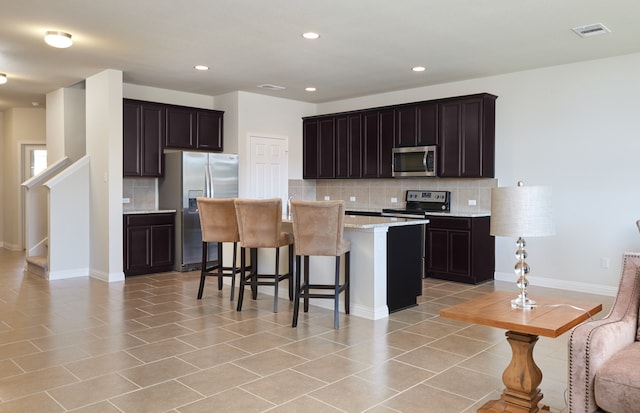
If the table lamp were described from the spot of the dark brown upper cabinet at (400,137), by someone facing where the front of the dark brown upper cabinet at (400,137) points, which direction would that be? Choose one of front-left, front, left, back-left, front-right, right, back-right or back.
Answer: front-left

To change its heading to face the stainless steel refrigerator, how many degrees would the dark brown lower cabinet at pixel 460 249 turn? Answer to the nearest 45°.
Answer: approximately 45° to its right

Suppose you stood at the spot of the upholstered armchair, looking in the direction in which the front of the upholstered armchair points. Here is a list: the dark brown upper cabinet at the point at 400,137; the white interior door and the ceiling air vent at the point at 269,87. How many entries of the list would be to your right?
3

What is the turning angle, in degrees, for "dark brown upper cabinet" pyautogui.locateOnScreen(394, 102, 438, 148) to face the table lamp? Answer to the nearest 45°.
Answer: approximately 45° to its left

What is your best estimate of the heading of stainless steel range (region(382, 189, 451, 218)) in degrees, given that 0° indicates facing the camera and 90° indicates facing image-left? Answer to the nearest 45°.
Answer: approximately 45°

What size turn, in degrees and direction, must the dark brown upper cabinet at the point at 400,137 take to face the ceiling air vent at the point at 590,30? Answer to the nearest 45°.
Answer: approximately 90° to its left

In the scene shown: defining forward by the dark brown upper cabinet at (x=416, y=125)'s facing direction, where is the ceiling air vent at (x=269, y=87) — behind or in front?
in front

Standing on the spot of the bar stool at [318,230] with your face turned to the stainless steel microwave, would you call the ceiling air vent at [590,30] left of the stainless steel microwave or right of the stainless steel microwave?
right

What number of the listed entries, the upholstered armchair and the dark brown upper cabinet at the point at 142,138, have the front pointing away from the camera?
0

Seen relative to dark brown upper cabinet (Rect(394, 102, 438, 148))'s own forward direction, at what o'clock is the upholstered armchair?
The upholstered armchair is roughly at 10 o'clock from the dark brown upper cabinet.

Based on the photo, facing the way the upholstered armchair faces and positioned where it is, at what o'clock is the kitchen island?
The kitchen island is roughly at 3 o'clock from the upholstered armchair.

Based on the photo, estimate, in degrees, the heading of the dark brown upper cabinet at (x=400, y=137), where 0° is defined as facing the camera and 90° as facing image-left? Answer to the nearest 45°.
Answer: approximately 45°

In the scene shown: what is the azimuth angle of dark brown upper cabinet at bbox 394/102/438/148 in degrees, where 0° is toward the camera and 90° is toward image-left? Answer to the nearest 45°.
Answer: approximately 45°
